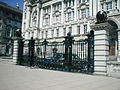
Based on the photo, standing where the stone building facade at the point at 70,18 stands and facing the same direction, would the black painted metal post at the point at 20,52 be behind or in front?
in front

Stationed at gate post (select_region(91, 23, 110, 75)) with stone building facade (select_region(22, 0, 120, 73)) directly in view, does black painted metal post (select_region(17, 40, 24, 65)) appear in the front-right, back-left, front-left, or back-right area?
front-left

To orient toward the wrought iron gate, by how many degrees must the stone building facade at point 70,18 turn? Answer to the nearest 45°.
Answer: approximately 45° to its left

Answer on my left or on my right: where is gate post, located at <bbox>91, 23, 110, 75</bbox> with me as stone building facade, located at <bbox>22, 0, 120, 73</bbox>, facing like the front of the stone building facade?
on my left

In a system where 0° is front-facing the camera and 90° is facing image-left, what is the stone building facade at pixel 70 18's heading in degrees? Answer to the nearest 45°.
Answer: approximately 45°
